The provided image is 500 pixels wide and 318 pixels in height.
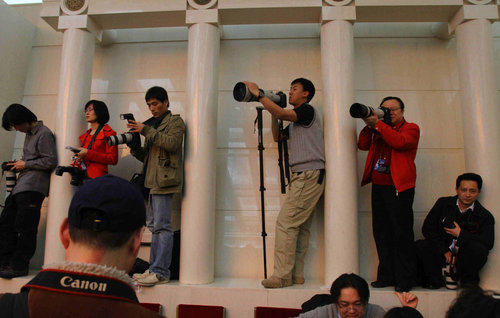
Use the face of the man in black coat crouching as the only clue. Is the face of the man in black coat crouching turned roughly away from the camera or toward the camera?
toward the camera

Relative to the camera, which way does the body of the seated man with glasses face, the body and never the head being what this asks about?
toward the camera

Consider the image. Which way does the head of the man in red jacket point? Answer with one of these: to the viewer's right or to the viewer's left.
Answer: to the viewer's left

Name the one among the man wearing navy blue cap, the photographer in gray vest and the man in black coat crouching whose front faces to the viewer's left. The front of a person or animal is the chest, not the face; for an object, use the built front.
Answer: the photographer in gray vest

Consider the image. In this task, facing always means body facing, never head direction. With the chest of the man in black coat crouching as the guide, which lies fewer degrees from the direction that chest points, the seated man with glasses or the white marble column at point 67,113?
the seated man with glasses

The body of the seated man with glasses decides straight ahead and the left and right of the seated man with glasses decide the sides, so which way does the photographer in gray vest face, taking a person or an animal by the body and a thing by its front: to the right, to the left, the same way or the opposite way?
to the right

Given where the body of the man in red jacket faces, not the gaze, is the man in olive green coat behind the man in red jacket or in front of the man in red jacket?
in front

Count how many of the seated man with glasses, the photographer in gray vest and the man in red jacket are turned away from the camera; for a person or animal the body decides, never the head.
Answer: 0

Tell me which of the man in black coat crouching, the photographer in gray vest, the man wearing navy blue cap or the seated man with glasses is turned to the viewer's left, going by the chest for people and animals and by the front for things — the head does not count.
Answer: the photographer in gray vest

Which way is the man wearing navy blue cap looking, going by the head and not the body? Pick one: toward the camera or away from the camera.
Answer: away from the camera

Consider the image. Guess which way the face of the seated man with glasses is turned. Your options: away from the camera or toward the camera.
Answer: toward the camera

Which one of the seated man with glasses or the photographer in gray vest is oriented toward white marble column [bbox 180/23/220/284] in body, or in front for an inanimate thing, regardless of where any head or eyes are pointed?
the photographer in gray vest

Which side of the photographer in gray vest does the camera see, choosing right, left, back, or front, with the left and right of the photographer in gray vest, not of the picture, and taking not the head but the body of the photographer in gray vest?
left

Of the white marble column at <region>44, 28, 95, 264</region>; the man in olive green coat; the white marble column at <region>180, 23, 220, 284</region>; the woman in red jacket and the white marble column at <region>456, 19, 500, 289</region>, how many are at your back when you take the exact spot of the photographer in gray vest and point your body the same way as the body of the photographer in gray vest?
1

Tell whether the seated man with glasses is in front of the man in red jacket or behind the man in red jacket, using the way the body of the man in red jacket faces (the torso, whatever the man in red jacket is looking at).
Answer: in front

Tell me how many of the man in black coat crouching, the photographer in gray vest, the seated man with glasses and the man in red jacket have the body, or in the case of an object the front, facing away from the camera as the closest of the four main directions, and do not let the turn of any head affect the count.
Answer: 0

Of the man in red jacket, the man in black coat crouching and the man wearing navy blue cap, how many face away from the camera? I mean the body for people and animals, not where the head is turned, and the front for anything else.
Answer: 1

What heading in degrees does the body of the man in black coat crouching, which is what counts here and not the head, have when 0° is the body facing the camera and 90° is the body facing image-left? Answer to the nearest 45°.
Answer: approximately 0°

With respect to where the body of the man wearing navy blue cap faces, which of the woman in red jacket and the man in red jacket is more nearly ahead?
the woman in red jacket

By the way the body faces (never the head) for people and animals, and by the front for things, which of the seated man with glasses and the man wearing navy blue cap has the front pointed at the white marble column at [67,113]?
the man wearing navy blue cap

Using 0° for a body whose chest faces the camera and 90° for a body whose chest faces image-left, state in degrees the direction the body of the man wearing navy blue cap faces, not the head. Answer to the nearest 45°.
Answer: approximately 180°
